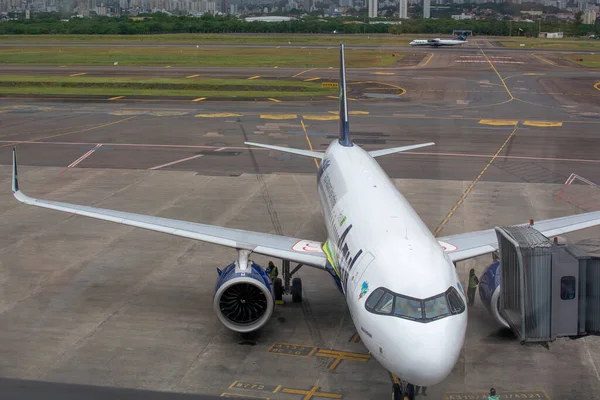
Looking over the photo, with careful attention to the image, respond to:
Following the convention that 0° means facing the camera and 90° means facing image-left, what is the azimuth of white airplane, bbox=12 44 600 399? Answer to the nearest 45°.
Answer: approximately 0°

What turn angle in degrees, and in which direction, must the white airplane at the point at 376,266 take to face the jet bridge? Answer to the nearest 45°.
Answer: approximately 45° to its left

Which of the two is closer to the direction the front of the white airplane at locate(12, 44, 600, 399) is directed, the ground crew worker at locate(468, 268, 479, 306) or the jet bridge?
the jet bridge
